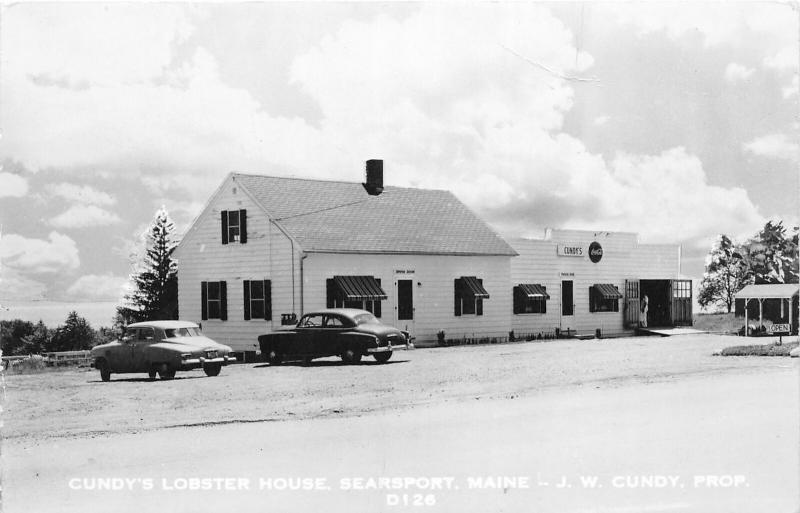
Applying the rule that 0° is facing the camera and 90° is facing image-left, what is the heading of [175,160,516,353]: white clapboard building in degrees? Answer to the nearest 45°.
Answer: approximately 315°

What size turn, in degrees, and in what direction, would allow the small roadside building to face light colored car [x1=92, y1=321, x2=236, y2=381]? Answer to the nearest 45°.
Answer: approximately 45° to its right

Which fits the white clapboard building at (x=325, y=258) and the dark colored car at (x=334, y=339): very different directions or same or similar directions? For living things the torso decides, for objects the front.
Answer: very different directions

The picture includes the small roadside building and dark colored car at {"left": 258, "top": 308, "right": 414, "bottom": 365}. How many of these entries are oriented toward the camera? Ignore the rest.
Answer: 1

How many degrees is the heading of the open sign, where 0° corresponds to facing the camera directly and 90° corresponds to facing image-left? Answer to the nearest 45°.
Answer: approximately 0°

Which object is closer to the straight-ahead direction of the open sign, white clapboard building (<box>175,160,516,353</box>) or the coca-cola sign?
the white clapboard building

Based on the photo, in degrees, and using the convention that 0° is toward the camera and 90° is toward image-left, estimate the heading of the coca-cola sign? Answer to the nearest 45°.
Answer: approximately 315°

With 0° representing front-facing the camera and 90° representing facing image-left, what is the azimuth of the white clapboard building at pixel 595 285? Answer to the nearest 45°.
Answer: approximately 315°

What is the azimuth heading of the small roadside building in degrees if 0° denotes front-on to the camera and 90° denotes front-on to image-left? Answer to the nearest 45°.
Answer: approximately 0°
